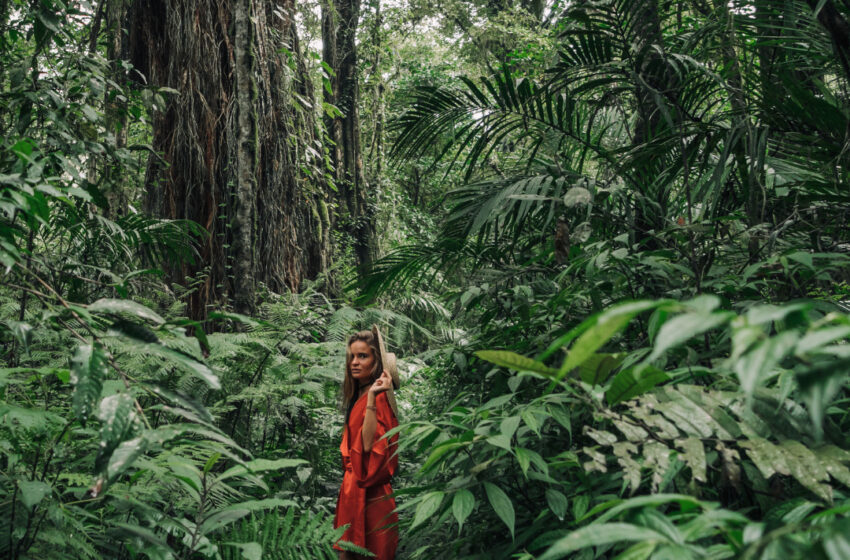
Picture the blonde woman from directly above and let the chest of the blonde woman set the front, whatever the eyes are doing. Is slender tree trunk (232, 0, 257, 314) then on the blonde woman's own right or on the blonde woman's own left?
on the blonde woman's own right

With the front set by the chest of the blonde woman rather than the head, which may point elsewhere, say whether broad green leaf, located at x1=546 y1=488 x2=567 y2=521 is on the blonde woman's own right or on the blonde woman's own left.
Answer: on the blonde woman's own left

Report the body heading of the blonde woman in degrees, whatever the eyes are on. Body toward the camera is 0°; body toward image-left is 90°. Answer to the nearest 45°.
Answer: approximately 45°

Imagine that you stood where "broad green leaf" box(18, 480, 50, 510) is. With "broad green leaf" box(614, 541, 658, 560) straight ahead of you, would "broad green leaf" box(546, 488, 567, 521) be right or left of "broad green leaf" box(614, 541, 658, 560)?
left
